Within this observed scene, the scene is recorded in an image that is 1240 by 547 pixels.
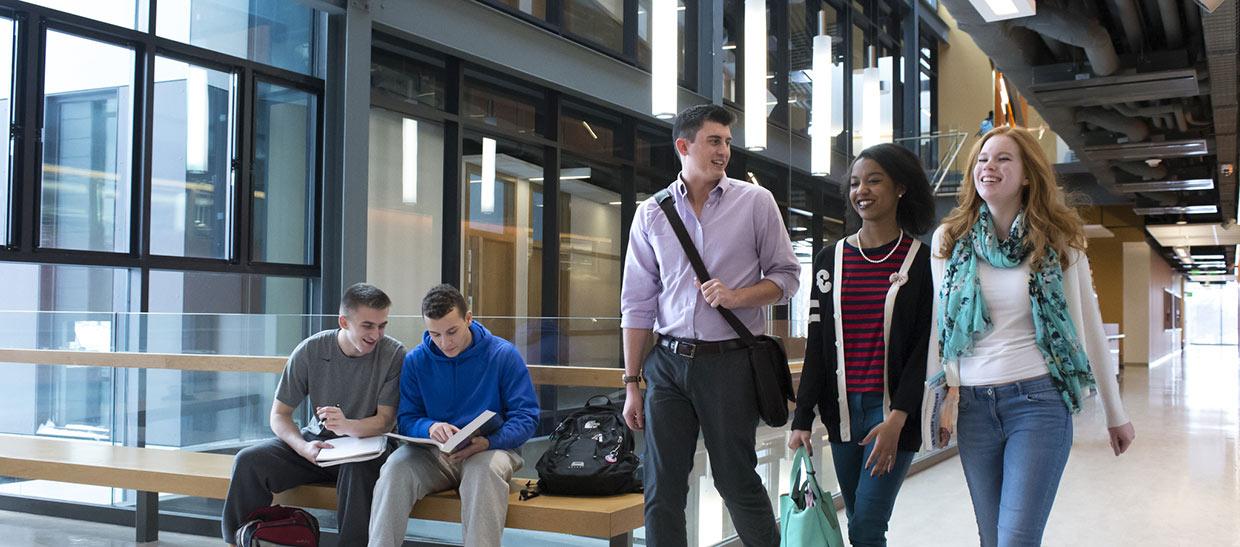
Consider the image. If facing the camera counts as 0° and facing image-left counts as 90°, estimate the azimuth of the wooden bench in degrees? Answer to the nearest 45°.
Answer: approximately 0°

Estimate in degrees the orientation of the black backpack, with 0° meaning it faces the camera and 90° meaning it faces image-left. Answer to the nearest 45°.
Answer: approximately 0°

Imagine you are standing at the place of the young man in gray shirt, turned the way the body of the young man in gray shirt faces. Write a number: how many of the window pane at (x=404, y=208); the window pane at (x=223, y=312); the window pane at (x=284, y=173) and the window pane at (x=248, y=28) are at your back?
4

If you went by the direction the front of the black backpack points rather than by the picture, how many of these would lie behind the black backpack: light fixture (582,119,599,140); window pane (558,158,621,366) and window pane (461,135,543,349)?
3

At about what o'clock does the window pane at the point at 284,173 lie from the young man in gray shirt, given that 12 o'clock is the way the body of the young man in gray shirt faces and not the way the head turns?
The window pane is roughly at 6 o'clock from the young man in gray shirt.

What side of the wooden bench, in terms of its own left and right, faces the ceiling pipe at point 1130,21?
left

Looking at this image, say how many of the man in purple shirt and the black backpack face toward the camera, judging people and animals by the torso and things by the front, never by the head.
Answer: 2

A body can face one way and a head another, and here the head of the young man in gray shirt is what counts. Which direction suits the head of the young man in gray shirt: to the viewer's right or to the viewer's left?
to the viewer's right
